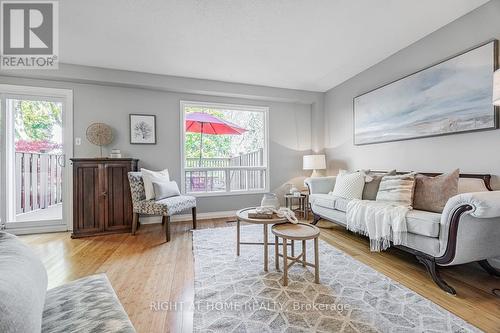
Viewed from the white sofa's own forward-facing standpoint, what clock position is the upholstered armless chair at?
The upholstered armless chair is roughly at 1 o'clock from the white sofa.

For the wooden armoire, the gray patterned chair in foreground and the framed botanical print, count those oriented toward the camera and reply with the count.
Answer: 2

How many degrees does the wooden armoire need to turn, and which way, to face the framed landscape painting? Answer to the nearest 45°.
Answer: approximately 45° to its left

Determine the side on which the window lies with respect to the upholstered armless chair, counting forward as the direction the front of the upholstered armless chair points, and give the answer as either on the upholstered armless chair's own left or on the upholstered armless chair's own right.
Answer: on the upholstered armless chair's own left

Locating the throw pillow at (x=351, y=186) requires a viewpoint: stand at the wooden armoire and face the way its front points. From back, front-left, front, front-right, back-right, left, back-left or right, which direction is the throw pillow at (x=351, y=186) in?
front-left

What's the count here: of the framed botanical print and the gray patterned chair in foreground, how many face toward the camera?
1

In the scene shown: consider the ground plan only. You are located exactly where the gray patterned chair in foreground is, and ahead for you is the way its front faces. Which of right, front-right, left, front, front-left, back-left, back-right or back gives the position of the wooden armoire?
front-left

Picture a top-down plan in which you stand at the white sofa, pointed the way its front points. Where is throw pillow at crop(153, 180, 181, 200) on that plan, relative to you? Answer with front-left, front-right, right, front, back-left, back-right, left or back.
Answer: front-right

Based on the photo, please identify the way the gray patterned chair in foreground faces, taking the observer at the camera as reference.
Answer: facing away from the viewer and to the right of the viewer

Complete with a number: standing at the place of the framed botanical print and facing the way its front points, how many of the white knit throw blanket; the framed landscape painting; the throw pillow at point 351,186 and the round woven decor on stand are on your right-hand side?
1

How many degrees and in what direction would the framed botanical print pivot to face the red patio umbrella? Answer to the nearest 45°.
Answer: approximately 90° to its left
